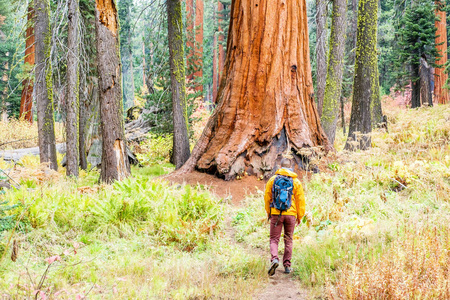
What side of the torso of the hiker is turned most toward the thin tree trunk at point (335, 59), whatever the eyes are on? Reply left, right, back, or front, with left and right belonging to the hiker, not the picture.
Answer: front

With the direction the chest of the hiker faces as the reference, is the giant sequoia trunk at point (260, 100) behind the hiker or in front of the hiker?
in front

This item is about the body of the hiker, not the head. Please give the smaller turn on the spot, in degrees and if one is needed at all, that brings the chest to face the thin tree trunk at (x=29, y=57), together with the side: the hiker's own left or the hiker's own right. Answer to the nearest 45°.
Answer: approximately 45° to the hiker's own left

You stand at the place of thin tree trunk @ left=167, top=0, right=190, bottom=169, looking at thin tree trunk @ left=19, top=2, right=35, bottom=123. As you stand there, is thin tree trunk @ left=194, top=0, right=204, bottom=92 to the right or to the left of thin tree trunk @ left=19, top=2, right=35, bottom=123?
right

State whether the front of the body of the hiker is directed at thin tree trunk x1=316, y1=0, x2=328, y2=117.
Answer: yes

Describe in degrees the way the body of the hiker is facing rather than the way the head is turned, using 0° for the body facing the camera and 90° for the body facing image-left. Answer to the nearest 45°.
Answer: approximately 180°

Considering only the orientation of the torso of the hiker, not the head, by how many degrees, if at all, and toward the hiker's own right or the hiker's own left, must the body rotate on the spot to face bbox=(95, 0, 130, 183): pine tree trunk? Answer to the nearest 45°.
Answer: approximately 45° to the hiker's own left
